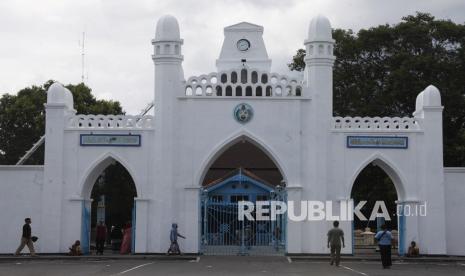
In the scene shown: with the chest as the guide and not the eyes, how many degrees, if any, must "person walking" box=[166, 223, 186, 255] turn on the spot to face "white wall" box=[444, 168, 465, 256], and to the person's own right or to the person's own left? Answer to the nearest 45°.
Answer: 0° — they already face it

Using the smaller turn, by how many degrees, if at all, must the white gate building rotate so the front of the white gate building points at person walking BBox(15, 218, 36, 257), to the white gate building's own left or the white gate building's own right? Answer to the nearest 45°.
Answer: approximately 90° to the white gate building's own right

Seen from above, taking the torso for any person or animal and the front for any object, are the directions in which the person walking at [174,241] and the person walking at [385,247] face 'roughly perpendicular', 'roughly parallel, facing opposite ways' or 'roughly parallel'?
roughly perpendicular

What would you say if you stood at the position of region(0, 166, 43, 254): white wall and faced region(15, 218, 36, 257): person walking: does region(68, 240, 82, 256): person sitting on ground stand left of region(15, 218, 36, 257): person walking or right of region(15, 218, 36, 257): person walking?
left

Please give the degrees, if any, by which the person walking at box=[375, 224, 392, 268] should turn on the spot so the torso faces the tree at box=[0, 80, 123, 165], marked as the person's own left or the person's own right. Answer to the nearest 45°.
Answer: approximately 45° to the person's own left

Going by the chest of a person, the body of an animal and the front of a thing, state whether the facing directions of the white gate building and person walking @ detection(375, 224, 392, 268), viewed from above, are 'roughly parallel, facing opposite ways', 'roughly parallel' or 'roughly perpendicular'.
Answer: roughly parallel, facing opposite ways

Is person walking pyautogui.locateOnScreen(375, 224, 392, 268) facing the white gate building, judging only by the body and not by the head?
no

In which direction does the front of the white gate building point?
toward the camera

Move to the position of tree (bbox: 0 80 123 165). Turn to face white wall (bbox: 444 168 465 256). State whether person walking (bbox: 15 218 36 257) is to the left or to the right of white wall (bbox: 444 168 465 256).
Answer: right

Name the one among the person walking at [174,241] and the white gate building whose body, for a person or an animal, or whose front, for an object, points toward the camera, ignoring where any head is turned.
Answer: the white gate building

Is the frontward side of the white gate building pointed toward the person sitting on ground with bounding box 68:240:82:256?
no

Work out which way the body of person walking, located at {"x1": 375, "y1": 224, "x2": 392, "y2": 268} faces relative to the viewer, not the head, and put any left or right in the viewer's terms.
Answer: facing away from the viewer
